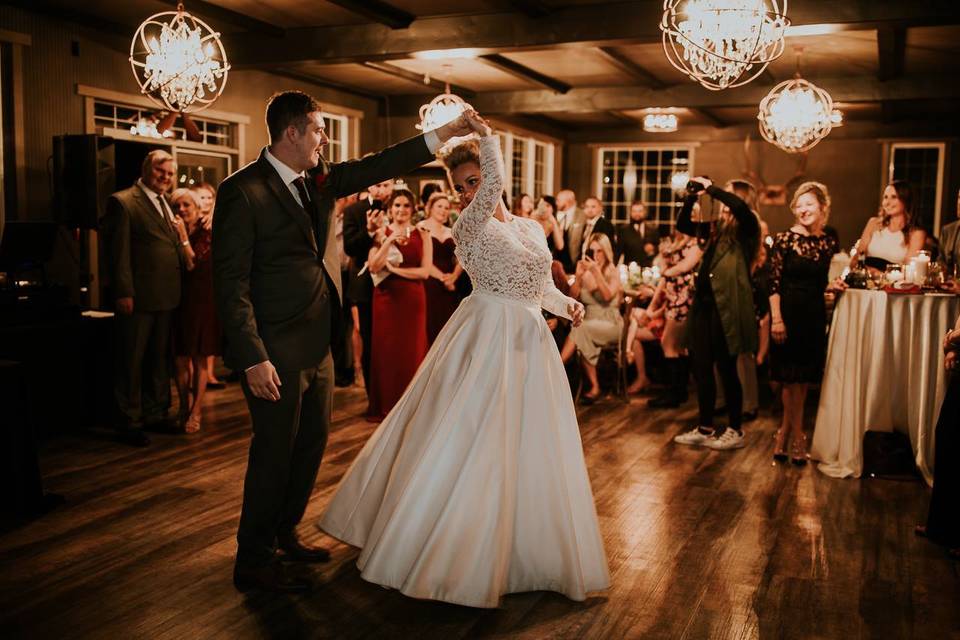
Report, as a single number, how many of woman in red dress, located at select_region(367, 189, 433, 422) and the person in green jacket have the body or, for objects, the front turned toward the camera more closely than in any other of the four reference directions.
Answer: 1

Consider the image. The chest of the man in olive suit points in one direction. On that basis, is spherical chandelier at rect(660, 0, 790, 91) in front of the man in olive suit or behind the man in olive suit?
in front

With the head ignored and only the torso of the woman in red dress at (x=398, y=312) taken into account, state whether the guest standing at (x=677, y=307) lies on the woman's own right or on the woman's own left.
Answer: on the woman's own left

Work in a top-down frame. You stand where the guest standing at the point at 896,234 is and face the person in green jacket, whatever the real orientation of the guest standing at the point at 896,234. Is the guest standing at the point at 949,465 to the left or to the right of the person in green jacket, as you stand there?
left

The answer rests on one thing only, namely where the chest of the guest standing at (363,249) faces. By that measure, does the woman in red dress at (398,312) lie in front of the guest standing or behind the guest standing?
in front

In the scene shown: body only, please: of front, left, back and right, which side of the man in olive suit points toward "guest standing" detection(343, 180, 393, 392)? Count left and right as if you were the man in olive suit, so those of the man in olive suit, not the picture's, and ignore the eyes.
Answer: left

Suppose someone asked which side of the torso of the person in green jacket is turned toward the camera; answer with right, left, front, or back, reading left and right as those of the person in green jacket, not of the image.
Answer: left

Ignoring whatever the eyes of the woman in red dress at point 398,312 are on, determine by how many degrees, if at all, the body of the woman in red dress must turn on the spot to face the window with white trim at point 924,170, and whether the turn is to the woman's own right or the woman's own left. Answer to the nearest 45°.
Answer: approximately 135° to the woman's own left

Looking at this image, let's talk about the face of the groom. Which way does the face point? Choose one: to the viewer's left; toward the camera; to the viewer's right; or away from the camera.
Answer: to the viewer's right

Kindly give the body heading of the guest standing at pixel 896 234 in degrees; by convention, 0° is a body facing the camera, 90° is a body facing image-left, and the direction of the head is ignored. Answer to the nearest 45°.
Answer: approximately 45°

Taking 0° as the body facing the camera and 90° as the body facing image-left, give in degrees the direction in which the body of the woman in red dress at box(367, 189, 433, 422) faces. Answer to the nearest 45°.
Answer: approximately 0°
